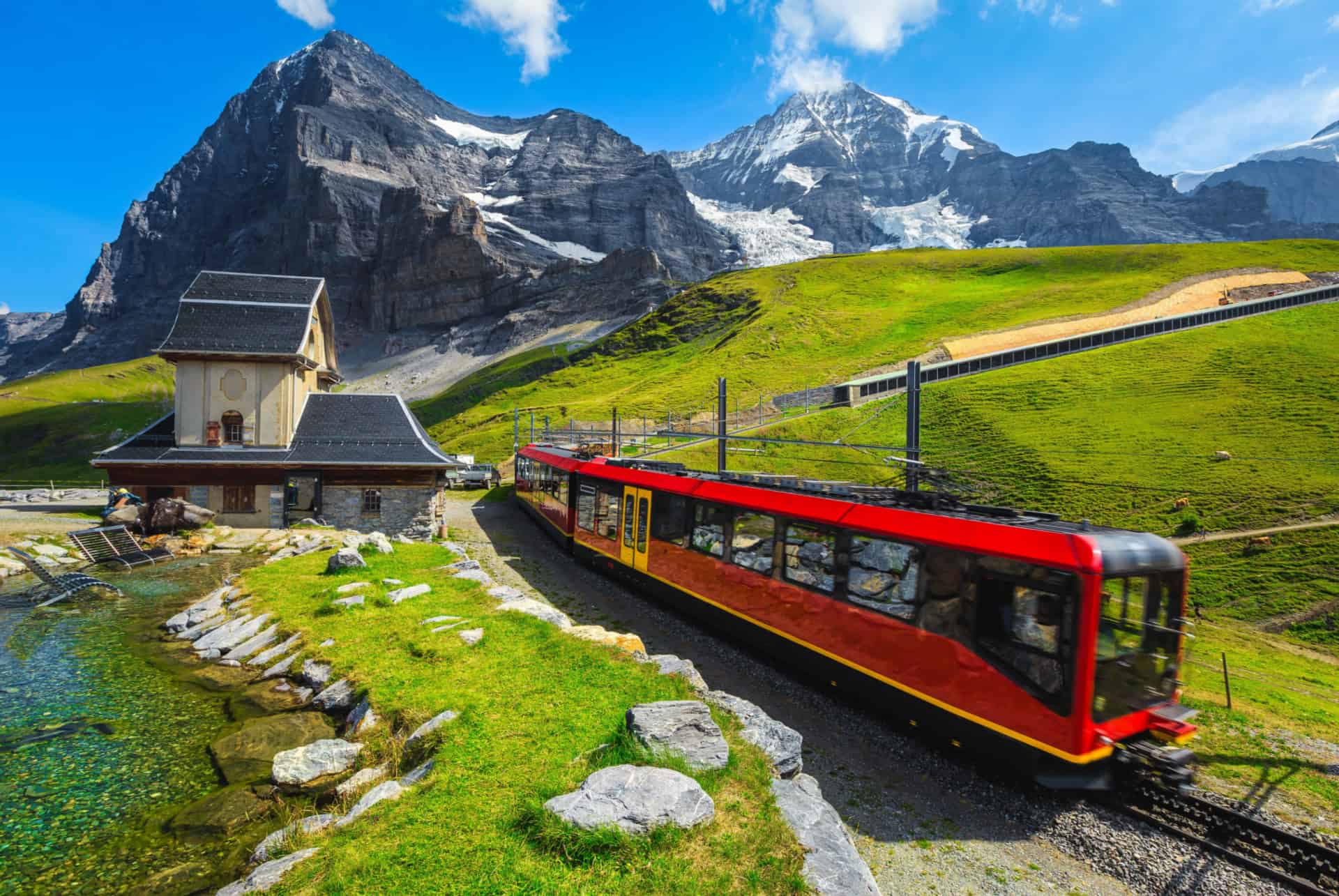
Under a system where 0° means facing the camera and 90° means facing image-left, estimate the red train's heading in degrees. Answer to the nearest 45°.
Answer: approximately 315°

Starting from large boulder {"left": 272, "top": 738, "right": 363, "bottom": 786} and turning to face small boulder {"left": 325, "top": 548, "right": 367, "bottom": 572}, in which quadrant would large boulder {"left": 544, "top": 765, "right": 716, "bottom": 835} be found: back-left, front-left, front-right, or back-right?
back-right

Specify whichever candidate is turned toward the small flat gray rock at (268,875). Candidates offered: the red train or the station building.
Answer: the station building

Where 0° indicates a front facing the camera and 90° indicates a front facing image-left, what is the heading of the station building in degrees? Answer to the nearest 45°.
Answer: approximately 0°

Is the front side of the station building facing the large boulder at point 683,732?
yes

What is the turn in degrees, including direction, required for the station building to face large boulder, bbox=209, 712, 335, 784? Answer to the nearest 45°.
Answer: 0° — it already faces it

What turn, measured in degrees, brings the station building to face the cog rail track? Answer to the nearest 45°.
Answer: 0° — it already faces it

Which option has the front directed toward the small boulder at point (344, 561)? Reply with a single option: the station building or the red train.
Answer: the station building

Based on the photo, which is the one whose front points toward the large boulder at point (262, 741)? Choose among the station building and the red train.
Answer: the station building

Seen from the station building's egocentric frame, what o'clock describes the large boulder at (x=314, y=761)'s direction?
The large boulder is roughly at 12 o'clock from the station building.

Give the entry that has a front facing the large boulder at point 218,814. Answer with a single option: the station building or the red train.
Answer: the station building
